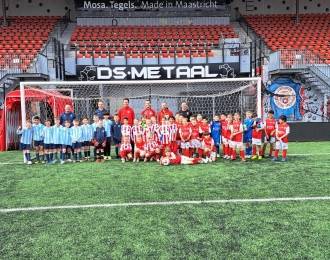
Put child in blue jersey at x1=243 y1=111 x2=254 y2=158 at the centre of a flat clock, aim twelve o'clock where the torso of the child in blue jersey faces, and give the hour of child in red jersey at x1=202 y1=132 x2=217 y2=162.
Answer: The child in red jersey is roughly at 2 o'clock from the child in blue jersey.

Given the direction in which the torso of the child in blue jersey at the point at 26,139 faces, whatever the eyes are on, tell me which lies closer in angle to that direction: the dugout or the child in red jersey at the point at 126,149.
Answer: the child in red jersey

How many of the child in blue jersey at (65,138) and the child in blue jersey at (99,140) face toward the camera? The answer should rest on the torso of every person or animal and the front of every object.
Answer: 2

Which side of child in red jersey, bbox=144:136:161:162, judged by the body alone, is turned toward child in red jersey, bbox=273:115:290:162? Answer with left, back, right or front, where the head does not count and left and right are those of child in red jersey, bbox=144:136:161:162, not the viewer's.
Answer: left

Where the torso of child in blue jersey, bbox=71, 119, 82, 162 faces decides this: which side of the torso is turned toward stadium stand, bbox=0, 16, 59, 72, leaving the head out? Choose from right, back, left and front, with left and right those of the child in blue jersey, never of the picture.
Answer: back

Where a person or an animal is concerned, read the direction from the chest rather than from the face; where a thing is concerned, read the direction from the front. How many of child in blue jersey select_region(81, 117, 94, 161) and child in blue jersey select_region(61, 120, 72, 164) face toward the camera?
2

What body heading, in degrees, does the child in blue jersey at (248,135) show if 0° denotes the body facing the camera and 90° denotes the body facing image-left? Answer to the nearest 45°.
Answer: approximately 0°

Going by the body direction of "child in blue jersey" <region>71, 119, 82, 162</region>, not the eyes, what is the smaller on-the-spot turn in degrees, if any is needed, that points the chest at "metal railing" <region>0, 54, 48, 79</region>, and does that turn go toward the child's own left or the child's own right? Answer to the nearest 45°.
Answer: approximately 180°

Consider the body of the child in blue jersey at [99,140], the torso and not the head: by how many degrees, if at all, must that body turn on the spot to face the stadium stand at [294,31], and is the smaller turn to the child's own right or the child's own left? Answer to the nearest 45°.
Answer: approximately 135° to the child's own left
